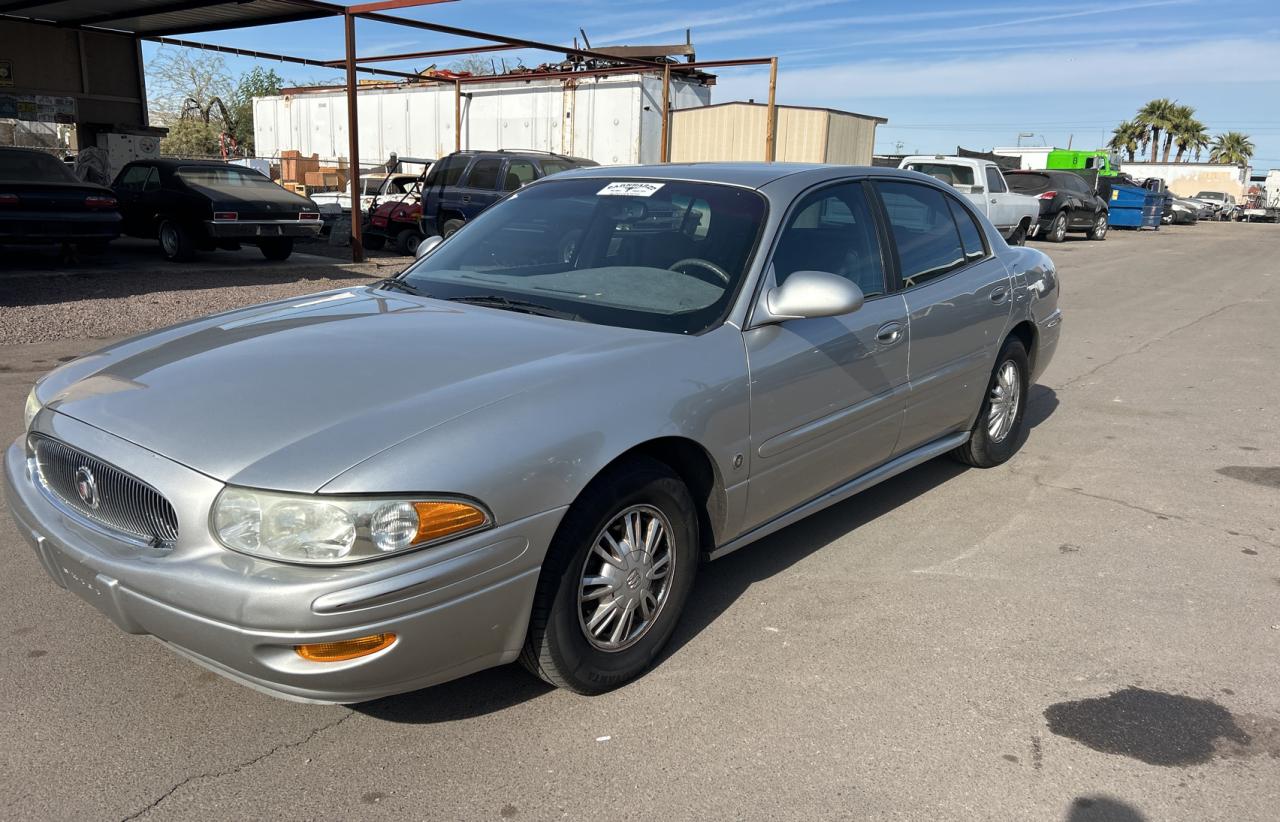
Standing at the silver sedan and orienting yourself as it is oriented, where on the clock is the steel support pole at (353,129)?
The steel support pole is roughly at 4 o'clock from the silver sedan.

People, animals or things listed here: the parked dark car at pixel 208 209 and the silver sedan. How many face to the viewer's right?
0

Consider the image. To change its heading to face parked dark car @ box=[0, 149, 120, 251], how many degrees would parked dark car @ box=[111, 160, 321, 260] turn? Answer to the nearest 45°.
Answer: approximately 90° to its left

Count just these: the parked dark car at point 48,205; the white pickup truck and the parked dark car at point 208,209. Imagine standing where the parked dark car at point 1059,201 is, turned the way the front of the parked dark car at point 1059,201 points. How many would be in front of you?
0

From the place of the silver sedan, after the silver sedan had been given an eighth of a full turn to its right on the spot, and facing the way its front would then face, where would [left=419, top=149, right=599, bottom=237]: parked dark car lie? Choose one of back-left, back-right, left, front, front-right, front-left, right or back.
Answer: right

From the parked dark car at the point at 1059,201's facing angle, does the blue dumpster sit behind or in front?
in front

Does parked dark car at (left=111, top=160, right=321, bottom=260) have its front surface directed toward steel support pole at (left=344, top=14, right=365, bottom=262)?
no

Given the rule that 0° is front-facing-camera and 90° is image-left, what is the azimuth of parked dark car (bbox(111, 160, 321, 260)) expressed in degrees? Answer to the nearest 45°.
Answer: approximately 135°

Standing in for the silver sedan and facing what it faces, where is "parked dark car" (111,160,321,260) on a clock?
The parked dark car is roughly at 4 o'clock from the silver sedan.

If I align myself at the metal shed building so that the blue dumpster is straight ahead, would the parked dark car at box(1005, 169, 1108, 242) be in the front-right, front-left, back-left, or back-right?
front-right

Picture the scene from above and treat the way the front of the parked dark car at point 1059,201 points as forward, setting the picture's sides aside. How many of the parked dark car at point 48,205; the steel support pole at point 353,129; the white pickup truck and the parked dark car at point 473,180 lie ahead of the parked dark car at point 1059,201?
0

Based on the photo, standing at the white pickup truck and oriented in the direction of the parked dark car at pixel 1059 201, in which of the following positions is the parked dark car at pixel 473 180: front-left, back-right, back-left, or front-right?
back-left

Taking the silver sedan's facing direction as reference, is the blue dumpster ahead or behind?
behind

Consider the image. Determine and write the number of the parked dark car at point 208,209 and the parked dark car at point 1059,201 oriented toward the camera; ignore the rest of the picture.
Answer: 0
